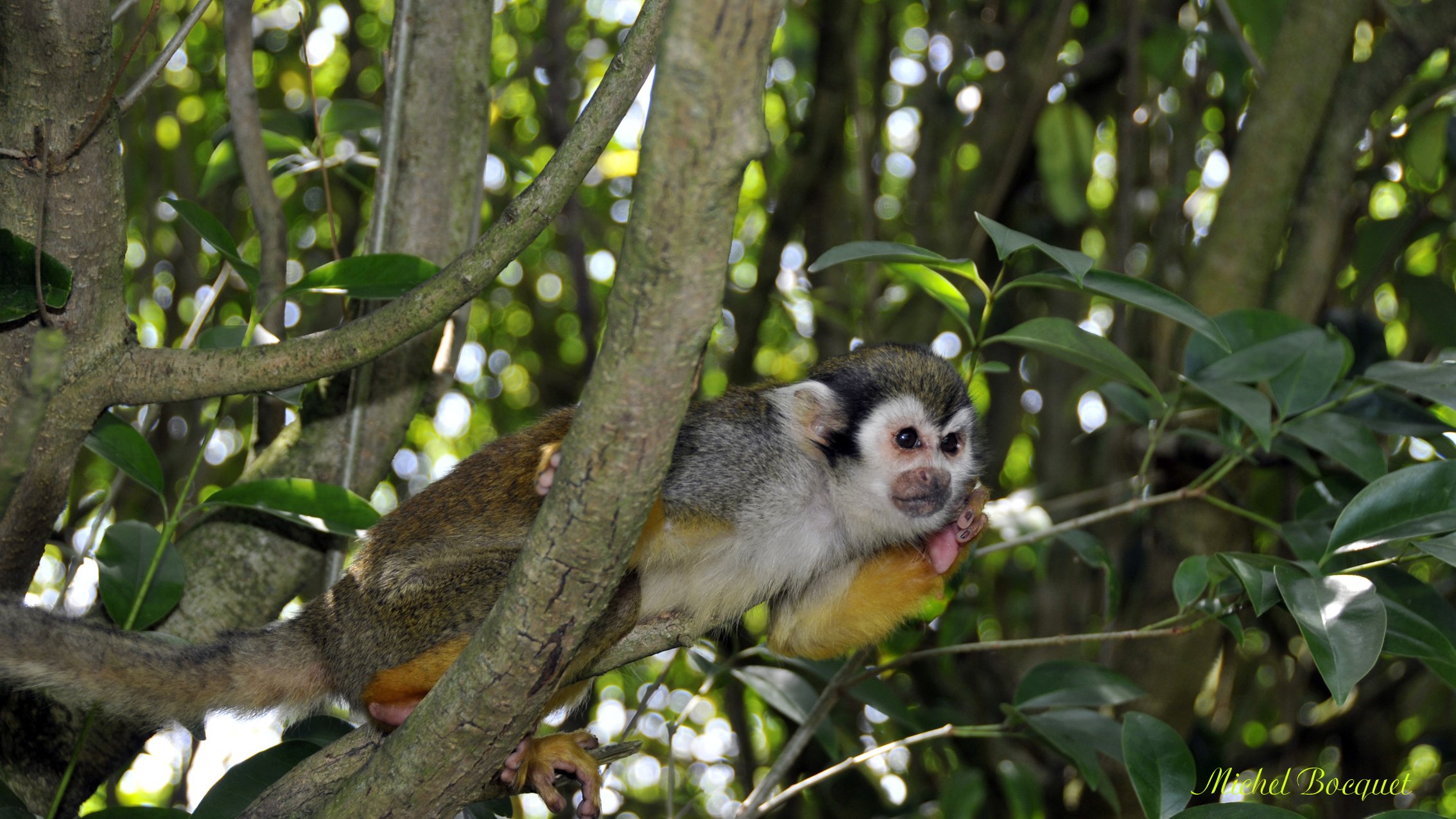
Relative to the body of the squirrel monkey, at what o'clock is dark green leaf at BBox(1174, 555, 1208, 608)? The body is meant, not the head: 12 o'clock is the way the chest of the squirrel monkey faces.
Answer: The dark green leaf is roughly at 1 o'clock from the squirrel monkey.

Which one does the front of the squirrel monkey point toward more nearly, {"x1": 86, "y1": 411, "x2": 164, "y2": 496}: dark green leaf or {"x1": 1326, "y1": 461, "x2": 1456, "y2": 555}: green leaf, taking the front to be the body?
the green leaf

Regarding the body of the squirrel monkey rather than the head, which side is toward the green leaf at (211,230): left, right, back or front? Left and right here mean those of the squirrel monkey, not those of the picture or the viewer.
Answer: back

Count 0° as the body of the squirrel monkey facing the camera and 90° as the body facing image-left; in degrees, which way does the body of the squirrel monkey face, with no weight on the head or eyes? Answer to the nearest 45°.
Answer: approximately 270°

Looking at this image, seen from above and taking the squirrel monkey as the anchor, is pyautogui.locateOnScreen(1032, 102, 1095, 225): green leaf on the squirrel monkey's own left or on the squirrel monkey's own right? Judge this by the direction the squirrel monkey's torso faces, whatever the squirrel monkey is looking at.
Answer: on the squirrel monkey's own left

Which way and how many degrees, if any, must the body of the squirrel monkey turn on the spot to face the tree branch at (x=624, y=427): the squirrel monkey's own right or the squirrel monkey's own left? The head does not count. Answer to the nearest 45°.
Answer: approximately 90° to the squirrel monkey's own right

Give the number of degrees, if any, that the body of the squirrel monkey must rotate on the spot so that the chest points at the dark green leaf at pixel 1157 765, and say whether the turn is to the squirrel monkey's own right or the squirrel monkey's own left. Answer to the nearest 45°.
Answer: approximately 45° to the squirrel monkey's own right

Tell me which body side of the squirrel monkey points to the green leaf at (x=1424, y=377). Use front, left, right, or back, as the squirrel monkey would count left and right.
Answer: front

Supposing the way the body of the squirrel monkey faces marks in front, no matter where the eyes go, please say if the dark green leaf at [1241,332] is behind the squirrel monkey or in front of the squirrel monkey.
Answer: in front

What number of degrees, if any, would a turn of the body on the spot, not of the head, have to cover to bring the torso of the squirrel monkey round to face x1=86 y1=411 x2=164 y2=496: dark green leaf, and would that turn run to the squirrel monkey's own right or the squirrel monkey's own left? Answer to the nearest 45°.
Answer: approximately 180°

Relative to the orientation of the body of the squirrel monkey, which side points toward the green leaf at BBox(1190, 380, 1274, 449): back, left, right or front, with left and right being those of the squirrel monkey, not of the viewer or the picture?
front

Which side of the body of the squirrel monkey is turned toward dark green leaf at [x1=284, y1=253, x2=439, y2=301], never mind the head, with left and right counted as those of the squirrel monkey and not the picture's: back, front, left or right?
back

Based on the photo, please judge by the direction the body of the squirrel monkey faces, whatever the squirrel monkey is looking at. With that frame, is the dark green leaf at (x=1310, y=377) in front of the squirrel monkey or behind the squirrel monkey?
in front

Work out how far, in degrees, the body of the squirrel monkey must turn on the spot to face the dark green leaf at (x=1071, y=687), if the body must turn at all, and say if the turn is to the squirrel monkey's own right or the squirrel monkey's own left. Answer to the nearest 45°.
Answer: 0° — it already faces it
